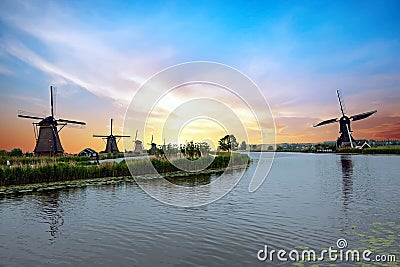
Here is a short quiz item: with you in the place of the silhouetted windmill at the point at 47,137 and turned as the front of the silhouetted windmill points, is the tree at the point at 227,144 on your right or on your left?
on your left

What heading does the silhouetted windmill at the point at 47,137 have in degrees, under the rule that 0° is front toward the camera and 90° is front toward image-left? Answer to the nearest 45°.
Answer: approximately 0°
